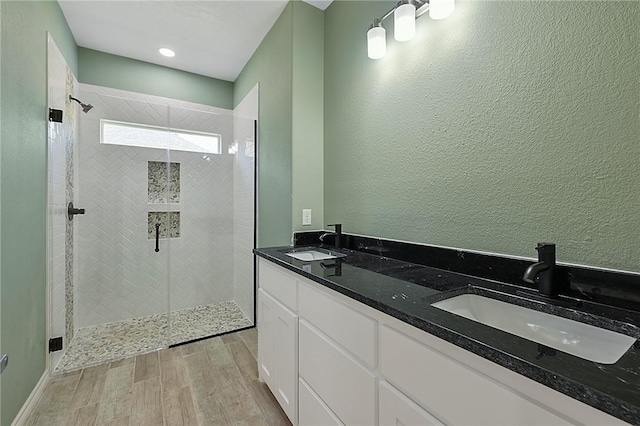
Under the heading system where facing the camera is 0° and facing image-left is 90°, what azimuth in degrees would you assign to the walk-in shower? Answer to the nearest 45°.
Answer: approximately 0°

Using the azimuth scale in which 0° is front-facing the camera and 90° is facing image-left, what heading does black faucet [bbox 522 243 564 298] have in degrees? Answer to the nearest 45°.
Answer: approximately 45°

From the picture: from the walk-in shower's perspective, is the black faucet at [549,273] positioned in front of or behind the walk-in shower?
in front

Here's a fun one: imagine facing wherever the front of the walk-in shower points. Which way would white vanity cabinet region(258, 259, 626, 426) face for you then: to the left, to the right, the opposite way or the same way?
to the right
